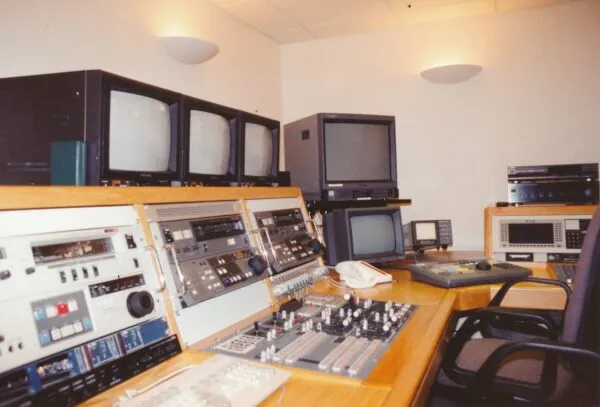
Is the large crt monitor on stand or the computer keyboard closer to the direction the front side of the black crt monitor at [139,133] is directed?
the computer keyboard

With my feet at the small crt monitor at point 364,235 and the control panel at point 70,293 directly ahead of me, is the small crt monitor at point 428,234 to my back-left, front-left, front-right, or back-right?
back-left

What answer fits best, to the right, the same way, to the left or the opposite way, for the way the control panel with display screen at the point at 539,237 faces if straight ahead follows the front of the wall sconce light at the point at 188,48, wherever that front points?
to the right

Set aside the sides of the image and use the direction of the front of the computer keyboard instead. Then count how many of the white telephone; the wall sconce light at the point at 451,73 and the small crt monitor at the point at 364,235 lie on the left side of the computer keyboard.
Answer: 3

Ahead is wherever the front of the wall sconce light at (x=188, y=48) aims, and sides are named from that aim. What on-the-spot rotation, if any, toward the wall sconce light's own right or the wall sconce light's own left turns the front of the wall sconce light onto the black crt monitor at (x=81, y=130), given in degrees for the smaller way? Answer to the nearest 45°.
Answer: approximately 45° to the wall sconce light's own right

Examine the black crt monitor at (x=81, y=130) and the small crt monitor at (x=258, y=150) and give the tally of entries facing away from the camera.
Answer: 0
